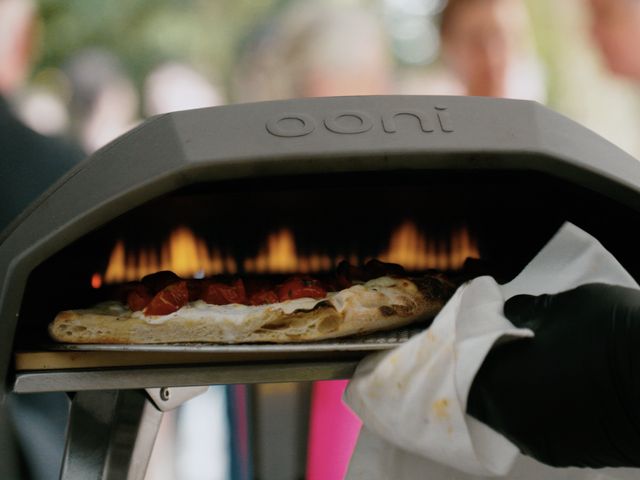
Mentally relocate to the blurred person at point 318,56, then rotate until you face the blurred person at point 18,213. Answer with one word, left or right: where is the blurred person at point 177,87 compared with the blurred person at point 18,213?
right

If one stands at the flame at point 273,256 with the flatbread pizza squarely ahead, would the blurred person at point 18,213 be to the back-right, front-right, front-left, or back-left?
back-right

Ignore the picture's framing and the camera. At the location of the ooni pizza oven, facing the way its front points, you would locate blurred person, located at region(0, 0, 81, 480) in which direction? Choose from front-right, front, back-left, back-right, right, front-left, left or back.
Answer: back-right

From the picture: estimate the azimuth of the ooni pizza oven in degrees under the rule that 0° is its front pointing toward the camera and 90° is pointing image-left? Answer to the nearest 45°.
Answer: approximately 0°

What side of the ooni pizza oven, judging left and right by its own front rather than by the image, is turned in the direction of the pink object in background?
back

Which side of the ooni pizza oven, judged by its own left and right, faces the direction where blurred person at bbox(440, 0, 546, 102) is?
back

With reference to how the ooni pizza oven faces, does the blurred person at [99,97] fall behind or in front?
behind

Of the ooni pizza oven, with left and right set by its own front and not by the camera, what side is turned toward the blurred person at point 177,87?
back

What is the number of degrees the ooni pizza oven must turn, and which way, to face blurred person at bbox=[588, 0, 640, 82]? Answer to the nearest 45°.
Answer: approximately 135° to its left

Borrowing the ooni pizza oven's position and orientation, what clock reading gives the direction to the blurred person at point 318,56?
The blurred person is roughly at 6 o'clock from the ooni pizza oven.
